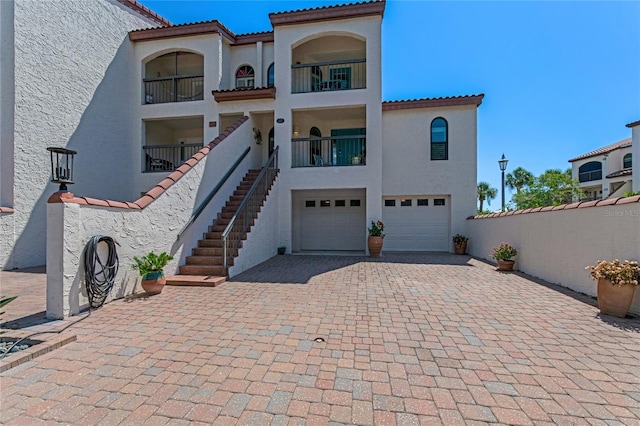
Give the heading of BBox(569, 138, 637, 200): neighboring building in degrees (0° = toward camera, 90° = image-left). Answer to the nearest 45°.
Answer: approximately 45°

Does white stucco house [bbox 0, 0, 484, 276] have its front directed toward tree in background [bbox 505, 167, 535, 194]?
no

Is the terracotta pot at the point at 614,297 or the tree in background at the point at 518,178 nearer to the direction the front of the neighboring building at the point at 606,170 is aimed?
the terracotta pot

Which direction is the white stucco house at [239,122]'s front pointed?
toward the camera

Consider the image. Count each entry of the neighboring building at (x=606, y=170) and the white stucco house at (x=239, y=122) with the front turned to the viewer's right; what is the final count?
0

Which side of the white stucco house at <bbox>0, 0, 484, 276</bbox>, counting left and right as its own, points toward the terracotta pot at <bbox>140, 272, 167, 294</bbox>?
front

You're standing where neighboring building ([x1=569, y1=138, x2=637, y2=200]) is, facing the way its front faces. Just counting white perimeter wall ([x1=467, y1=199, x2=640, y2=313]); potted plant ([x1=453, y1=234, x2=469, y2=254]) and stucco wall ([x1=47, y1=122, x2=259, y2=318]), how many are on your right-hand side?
0

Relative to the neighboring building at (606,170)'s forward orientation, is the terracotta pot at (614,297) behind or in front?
in front

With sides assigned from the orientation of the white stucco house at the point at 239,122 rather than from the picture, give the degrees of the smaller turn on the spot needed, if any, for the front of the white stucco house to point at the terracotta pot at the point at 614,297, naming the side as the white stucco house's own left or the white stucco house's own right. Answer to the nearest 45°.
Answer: approximately 45° to the white stucco house's own left

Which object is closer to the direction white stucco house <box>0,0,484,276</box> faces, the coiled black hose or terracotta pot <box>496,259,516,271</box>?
the coiled black hose

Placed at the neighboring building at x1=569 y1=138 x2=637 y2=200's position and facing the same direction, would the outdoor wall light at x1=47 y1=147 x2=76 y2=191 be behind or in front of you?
in front

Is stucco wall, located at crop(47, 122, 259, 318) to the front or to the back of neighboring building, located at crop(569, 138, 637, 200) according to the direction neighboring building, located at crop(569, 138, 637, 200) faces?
to the front
